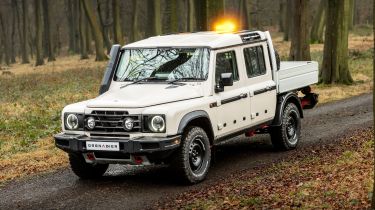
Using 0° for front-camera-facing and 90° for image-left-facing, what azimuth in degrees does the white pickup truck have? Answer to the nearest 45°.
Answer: approximately 45°

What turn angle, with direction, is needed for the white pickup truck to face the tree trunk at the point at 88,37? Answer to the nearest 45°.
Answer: approximately 135° to its right
